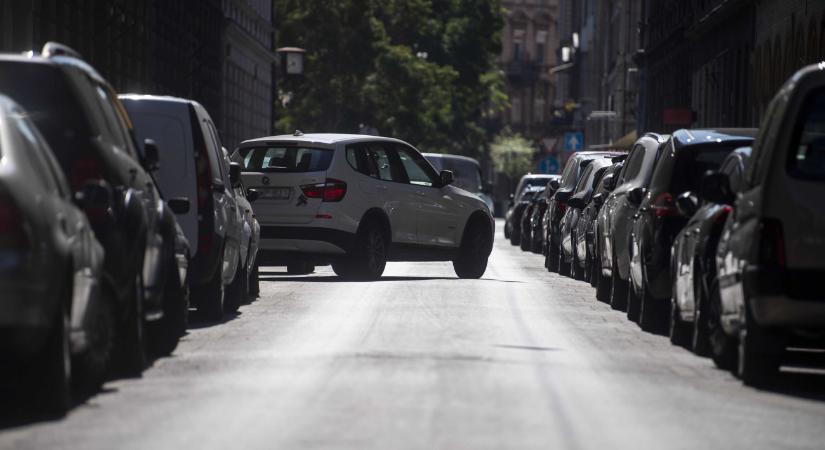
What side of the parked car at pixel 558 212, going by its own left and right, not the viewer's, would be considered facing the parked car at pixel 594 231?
back

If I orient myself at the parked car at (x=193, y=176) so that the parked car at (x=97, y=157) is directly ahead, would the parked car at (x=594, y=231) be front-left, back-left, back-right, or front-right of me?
back-left

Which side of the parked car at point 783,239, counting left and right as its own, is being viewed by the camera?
back

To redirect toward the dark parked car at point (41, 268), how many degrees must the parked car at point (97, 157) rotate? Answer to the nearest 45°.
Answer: approximately 180°

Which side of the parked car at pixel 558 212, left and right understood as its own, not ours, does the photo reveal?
back

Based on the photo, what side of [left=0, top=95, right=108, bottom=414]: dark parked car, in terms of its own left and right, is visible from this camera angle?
back

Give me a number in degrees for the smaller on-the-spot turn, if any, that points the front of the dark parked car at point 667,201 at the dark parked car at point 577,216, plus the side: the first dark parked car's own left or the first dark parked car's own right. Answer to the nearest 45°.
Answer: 0° — it already faces it

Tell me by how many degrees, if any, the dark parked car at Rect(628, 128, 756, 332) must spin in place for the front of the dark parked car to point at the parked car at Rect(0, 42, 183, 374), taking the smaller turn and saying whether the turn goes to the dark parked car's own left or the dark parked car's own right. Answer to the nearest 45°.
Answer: approximately 135° to the dark parked car's own left

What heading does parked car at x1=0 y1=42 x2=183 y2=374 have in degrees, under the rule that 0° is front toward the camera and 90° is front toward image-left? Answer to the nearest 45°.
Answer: approximately 180°

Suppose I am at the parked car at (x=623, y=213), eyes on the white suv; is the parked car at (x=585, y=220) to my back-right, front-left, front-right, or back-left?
front-right

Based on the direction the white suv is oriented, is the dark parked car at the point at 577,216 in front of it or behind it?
in front

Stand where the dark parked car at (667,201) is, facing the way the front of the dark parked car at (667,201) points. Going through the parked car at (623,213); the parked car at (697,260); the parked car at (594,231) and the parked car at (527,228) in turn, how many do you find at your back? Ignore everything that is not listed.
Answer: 1

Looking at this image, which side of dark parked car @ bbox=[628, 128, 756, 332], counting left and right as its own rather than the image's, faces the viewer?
back

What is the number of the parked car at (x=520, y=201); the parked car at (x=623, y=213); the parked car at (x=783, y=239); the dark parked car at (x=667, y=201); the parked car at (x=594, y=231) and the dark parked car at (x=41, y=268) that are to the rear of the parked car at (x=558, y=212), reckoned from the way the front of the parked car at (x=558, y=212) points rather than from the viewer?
5

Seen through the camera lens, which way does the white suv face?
facing away from the viewer and to the right of the viewer

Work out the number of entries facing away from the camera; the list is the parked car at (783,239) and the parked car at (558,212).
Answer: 2
